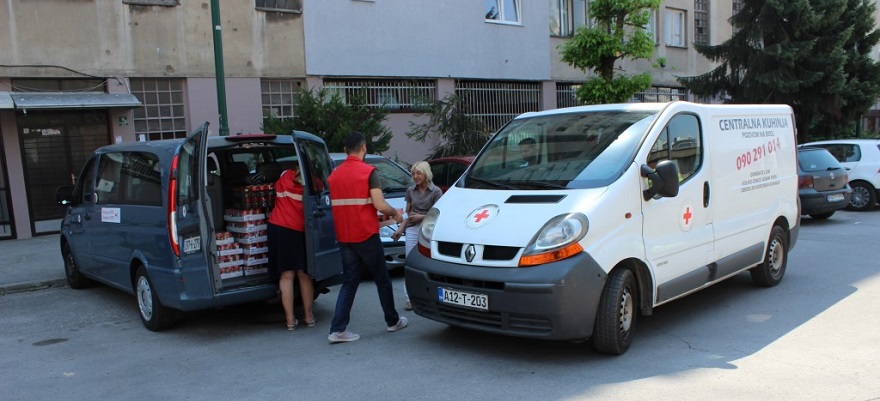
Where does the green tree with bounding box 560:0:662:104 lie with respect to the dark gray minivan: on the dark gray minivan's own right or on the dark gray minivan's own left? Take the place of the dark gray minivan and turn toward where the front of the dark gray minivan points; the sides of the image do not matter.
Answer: on the dark gray minivan's own right

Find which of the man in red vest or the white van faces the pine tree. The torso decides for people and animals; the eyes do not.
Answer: the man in red vest

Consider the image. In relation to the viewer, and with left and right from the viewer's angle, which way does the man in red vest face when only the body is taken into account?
facing away from the viewer and to the right of the viewer

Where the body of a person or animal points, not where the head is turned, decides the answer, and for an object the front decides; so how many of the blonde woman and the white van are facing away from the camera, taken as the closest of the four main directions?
0

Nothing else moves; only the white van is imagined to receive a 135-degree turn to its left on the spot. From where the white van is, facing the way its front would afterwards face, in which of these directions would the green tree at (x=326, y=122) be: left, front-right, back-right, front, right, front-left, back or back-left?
back-left

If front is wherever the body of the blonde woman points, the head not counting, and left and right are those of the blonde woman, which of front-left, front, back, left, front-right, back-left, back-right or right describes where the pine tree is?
back

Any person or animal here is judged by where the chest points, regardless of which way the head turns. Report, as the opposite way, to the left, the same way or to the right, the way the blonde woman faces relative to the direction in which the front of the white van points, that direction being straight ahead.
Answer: the same way

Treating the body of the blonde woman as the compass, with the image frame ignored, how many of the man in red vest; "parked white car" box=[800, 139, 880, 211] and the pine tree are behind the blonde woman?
2

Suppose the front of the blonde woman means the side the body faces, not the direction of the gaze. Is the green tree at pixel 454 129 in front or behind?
behind

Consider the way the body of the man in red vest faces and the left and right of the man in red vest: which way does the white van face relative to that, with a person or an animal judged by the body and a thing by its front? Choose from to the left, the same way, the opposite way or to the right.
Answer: the opposite way

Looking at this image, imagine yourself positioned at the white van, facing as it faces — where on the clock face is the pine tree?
The pine tree is roughly at 5 o'clock from the white van.

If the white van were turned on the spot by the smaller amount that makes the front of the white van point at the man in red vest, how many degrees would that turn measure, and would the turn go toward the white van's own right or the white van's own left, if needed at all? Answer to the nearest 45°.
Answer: approximately 45° to the white van's own right

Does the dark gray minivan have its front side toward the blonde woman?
no

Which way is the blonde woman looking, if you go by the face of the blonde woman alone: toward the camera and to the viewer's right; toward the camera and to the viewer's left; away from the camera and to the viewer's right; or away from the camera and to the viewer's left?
toward the camera and to the viewer's left
